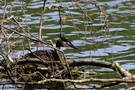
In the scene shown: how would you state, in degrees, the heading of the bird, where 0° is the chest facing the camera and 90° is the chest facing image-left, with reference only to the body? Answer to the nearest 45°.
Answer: approximately 270°
